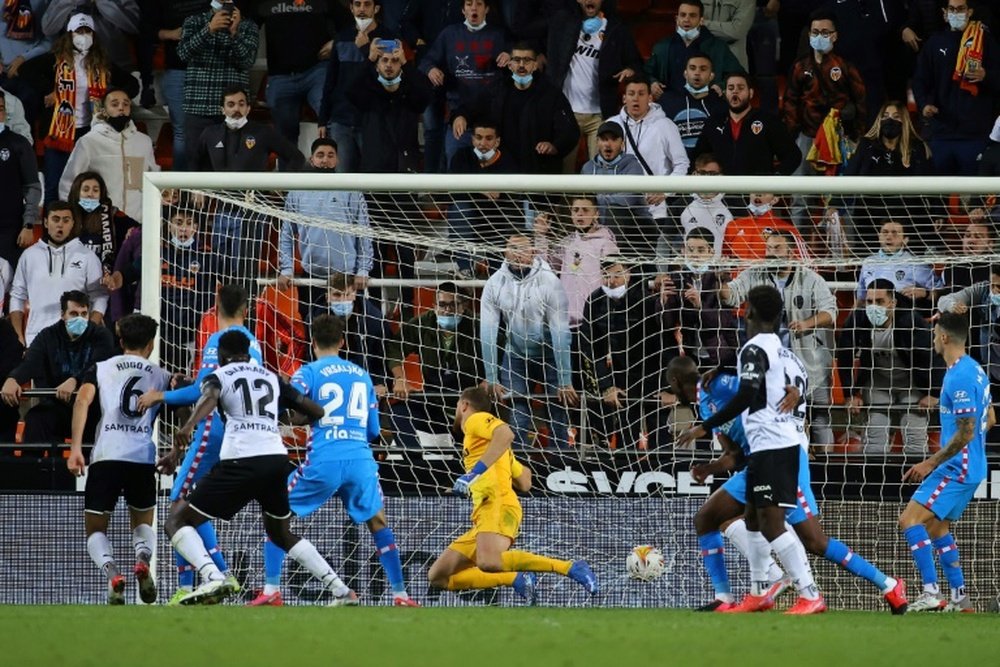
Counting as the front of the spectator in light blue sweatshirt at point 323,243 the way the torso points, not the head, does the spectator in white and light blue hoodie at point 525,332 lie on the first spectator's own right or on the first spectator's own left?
on the first spectator's own left

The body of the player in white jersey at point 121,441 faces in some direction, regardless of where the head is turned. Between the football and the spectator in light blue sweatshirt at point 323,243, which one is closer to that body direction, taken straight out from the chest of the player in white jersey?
the spectator in light blue sweatshirt

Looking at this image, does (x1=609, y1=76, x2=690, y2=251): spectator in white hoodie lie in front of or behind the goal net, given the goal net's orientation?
behind

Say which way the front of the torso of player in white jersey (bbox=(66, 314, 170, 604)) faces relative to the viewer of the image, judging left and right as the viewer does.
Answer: facing away from the viewer

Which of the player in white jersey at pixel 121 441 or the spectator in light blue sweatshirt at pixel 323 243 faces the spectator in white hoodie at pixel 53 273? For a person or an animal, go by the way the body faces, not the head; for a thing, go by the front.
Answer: the player in white jersey

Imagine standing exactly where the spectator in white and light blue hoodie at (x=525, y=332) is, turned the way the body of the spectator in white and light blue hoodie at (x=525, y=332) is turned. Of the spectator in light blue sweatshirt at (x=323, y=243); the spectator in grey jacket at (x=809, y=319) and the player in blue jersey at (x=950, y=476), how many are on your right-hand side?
1

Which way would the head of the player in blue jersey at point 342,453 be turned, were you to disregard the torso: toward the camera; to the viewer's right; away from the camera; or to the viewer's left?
away from the camera

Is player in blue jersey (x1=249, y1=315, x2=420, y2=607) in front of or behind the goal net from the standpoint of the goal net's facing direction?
in front

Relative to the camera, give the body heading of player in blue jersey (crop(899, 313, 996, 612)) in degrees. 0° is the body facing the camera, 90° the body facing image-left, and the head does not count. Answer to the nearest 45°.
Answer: approximately 90°
